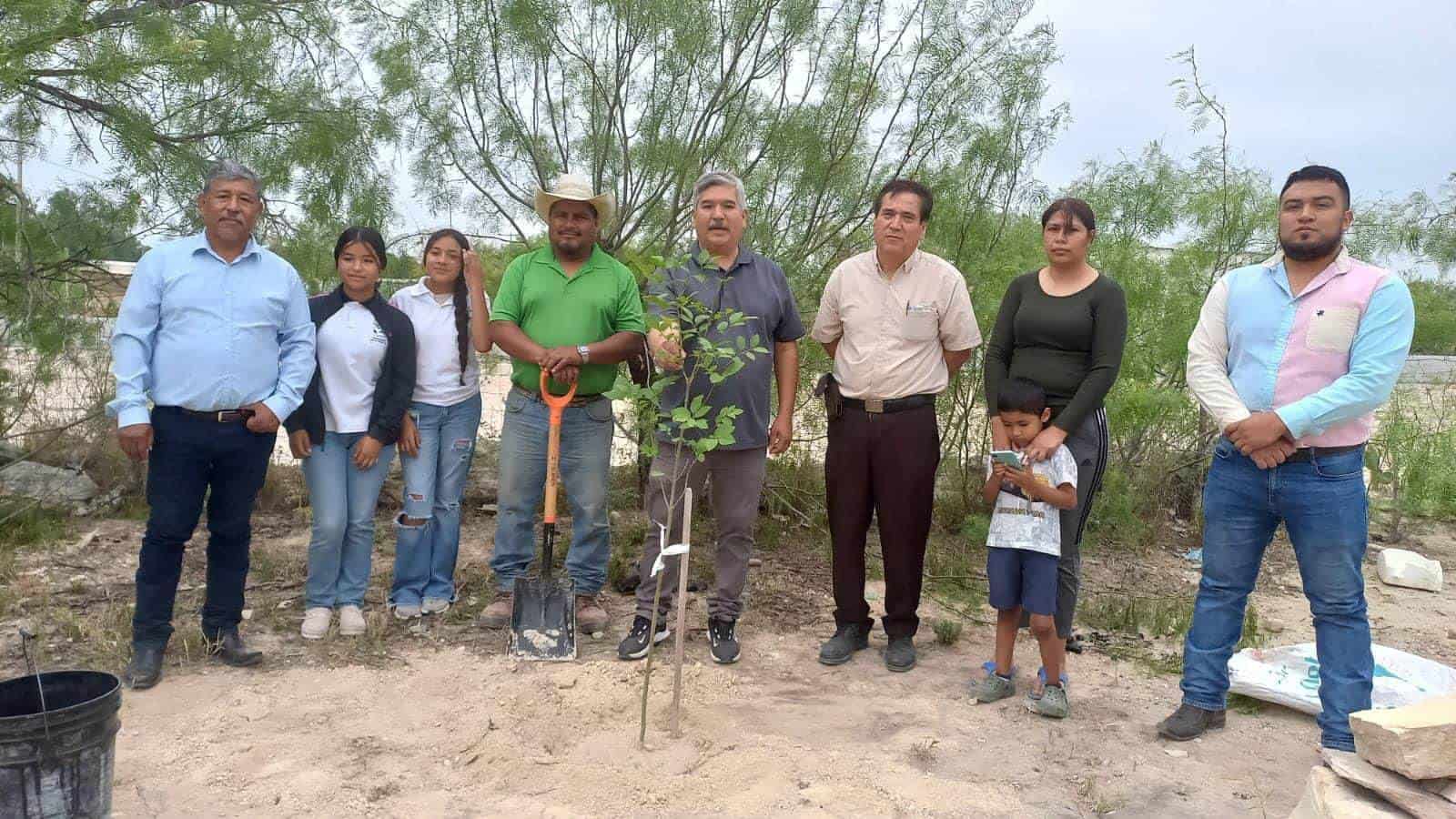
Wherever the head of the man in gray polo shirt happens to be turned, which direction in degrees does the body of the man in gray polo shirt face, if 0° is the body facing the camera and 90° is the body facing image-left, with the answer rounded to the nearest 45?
approximately 0°

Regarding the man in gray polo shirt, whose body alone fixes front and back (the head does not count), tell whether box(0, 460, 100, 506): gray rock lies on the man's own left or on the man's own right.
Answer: on the man's own right

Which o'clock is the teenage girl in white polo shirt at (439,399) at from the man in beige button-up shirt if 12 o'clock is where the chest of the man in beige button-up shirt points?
The teenage girl in white polo shirt is roughly at 3 o'clock from the man in beige button-up shirt.

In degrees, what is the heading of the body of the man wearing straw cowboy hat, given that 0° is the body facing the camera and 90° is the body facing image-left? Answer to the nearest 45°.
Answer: approximately 0°

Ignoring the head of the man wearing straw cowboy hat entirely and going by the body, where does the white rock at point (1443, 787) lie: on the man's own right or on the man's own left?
on the man's own left

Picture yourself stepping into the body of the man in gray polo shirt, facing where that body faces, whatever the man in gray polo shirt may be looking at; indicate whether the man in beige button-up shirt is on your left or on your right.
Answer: on your left

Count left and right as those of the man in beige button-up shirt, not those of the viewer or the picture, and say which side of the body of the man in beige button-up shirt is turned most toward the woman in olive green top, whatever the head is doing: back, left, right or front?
left

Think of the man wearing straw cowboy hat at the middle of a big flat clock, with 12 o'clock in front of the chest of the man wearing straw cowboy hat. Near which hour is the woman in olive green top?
The woman in olive green top is roughly at 10 o'clock from the man wearing straw cowboy hat.
